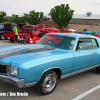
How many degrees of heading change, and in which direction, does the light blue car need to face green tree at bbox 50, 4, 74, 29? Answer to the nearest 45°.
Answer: approximately 135° to its right

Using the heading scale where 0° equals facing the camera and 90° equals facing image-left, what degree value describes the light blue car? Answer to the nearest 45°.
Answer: approximately 45°
